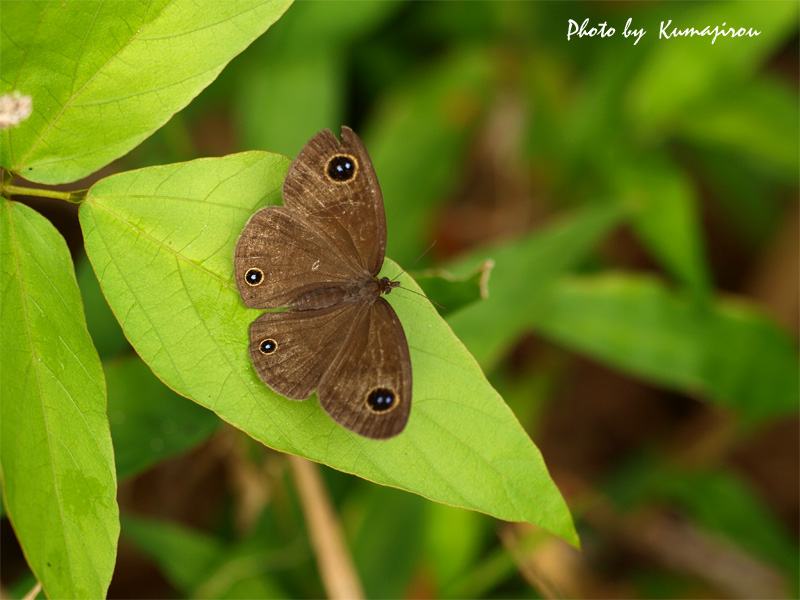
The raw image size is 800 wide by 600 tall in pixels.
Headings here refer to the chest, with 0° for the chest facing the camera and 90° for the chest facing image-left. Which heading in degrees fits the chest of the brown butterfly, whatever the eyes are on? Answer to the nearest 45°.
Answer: approximately 270°
